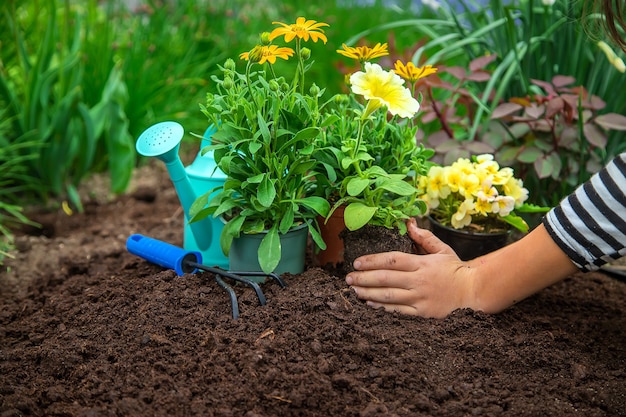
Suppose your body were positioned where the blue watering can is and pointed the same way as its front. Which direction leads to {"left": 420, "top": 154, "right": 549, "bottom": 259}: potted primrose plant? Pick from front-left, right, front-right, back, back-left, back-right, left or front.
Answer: back-left

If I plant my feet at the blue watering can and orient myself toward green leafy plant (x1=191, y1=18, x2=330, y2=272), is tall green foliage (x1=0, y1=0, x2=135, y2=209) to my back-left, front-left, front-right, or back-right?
back-left
